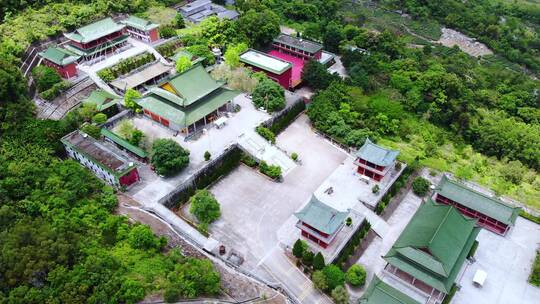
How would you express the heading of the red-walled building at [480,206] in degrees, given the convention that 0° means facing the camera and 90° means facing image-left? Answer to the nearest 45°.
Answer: approximately 45°
